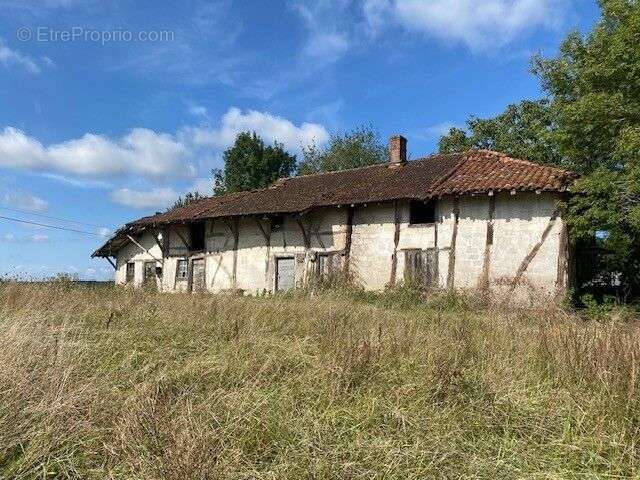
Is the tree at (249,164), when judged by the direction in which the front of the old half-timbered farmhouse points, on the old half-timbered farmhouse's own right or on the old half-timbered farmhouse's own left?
on the old half-timbered farmhouse's own right

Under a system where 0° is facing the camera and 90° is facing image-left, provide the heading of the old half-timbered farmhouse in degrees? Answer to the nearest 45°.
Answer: approximately 45°

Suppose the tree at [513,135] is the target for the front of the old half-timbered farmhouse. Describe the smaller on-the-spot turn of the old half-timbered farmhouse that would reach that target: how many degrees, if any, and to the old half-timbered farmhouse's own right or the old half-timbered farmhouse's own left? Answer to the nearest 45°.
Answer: approximately 180°

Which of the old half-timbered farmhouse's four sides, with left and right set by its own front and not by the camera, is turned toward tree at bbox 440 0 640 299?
left
